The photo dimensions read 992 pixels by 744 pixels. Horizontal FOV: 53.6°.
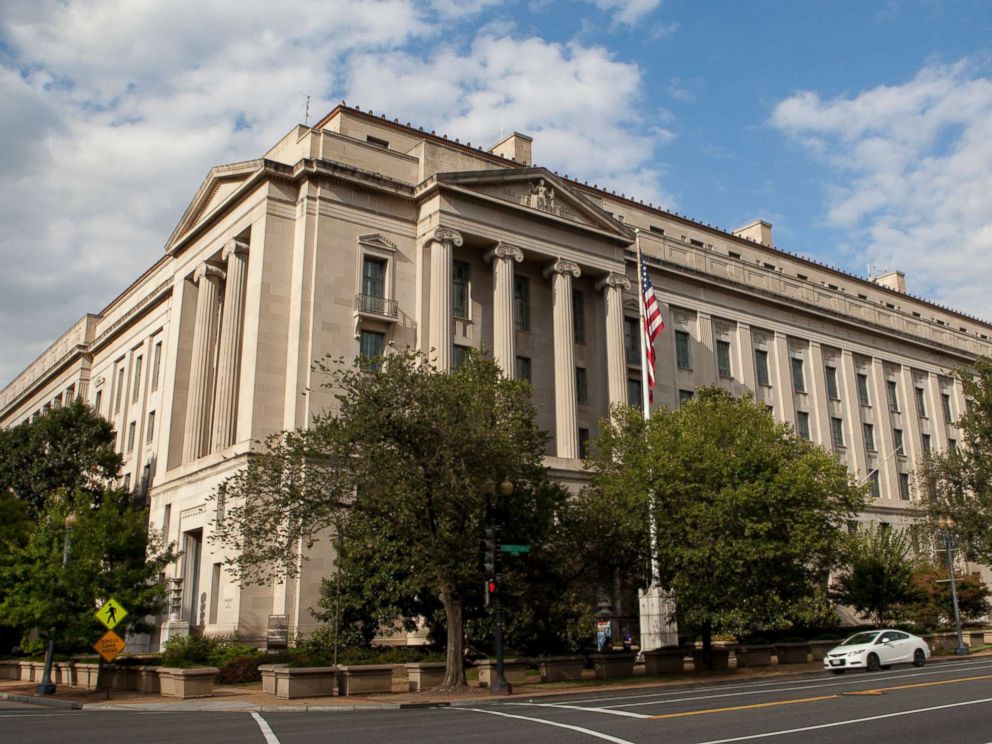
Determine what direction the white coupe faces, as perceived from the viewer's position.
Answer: facing the viewer and to the left of the viewer

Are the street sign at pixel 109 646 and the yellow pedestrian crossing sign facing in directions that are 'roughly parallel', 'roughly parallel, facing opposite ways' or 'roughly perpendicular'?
roughly parallel

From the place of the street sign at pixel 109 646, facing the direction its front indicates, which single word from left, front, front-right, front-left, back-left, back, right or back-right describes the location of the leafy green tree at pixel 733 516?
left

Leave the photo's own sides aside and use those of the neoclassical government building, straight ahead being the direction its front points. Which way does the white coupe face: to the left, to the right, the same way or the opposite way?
to the right

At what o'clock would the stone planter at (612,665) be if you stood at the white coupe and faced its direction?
The stone planter is roughly at 1 o'clock from the white coupe.

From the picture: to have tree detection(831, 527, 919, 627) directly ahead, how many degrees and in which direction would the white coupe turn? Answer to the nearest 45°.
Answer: approximately 135° to its right

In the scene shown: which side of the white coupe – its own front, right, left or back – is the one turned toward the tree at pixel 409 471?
front

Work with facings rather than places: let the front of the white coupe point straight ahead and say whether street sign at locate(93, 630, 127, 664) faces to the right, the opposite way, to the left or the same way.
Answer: to the left

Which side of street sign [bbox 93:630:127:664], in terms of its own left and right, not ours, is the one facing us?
front

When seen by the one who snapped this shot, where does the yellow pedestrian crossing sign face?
facing the viewer

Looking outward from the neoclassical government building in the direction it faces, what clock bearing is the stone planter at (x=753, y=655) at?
The stone planter is roughly at 11 o'clock from the neoclassical government building.

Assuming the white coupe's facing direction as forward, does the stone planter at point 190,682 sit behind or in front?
in front

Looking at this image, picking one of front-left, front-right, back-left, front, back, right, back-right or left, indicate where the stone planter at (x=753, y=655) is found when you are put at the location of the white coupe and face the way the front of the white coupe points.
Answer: right
